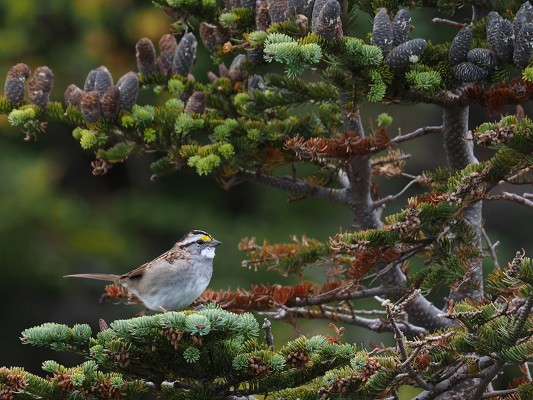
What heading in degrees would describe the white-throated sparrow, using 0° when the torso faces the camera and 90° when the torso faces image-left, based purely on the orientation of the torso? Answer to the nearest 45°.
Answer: approximately 270°
